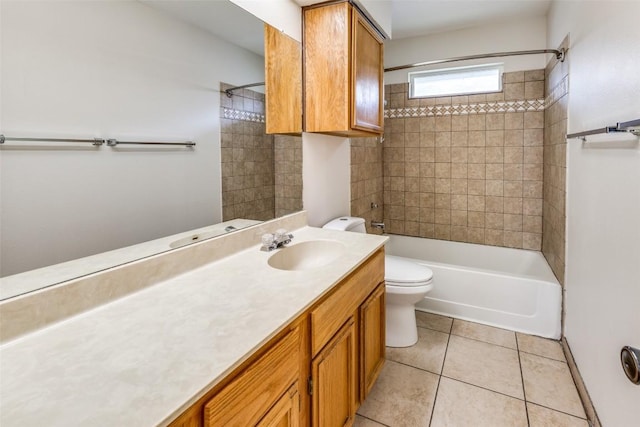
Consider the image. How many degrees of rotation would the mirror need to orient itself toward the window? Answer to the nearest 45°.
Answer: approximately 90° to its left

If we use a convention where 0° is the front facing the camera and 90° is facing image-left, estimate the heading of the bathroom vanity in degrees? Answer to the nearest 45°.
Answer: approximately 315°

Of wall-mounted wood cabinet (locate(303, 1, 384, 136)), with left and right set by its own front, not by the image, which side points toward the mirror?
right

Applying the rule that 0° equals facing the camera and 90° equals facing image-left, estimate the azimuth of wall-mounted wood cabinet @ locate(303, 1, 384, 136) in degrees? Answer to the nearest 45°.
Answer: approximately 315°

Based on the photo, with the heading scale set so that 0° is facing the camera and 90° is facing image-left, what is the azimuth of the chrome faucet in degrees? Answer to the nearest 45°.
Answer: approximately 315°

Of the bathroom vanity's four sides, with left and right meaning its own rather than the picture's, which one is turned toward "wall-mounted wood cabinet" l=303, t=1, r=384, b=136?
left

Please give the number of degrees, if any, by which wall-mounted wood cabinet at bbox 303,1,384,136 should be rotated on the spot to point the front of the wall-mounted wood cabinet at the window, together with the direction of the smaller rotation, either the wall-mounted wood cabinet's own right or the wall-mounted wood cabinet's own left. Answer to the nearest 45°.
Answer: approximately 90° to the wall-mounted wood cabinet's own left
